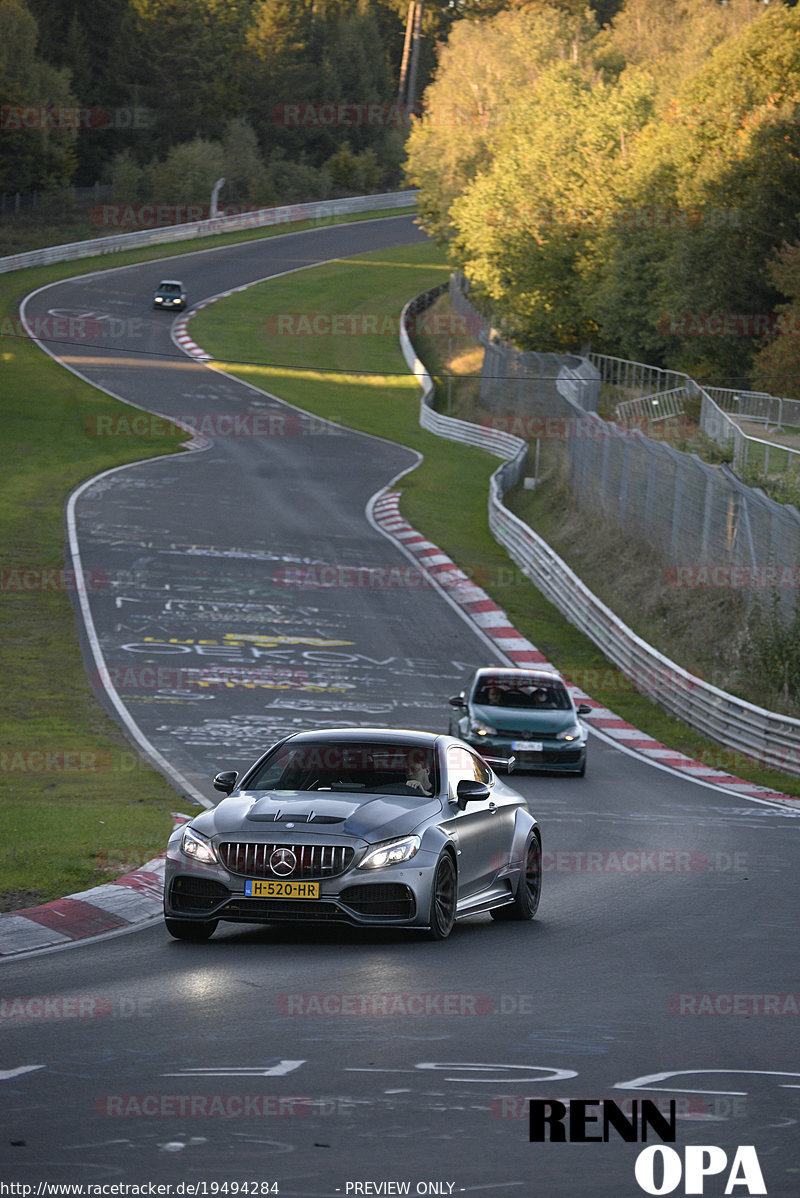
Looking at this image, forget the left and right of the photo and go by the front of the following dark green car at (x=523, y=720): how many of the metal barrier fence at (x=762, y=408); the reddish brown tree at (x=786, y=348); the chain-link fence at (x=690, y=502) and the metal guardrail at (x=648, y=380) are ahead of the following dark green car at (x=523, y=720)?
0

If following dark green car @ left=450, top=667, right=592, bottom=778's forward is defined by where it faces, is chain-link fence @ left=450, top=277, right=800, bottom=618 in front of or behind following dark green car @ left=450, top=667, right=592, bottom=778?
behind

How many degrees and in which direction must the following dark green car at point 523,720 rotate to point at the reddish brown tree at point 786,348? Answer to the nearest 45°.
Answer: approximately 180°

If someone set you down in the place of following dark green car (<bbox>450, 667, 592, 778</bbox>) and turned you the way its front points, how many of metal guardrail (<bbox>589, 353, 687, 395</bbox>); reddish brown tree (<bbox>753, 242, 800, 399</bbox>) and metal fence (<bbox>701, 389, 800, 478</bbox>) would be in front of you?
0

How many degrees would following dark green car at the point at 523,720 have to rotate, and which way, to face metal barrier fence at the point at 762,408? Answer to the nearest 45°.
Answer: approximately 180°

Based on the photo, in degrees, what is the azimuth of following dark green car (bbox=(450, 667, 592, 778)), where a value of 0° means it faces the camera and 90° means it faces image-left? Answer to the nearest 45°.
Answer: approximately 0°

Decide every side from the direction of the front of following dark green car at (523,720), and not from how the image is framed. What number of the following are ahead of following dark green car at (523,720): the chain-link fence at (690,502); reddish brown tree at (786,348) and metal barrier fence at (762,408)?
0

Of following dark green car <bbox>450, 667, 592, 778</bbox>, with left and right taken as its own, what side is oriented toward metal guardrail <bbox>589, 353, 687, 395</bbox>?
back

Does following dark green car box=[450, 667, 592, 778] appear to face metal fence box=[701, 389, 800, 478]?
no
